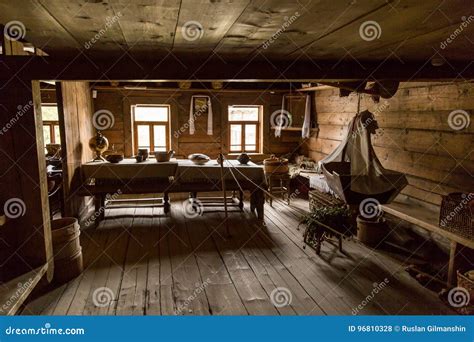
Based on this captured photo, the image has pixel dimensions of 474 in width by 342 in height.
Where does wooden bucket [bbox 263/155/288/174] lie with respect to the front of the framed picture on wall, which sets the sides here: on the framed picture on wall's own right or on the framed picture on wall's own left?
on the framed picture on wall's own left

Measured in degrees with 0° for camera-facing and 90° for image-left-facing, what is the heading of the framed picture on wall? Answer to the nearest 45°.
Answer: approximately 0°

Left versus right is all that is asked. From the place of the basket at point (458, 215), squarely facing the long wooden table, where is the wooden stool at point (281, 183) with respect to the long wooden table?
right

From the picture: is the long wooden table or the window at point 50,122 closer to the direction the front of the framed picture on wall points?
the long wooden table

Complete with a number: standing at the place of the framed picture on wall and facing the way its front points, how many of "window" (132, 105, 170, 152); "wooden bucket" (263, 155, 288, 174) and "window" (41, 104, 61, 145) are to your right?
2

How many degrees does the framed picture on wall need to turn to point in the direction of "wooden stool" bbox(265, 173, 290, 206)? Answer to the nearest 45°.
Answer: approximately 45° to its left

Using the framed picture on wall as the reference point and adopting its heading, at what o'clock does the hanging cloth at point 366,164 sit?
The hanging cloth is roughly at 11 o'clock from the framed picture on wall.
